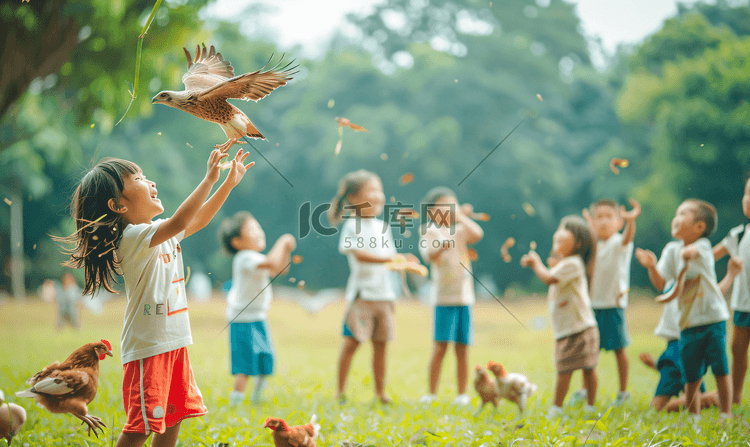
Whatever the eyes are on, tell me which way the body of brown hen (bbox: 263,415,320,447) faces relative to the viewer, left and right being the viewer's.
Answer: facing to the left of the viewer

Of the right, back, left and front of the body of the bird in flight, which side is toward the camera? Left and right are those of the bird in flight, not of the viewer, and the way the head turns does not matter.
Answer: left

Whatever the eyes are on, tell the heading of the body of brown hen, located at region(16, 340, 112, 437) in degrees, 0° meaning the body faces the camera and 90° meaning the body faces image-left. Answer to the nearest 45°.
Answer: approximately 270°

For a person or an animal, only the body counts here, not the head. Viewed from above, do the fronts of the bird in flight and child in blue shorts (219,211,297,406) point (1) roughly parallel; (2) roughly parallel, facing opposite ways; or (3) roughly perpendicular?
roughly parallel, facing opposite ways

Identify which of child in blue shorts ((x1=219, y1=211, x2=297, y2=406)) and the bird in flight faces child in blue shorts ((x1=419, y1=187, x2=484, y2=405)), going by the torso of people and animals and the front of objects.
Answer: child in blue shorts ((x1=219, y1=211, x2=297, y2=406))

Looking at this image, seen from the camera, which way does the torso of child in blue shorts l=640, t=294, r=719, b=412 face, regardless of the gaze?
to the viewer's left

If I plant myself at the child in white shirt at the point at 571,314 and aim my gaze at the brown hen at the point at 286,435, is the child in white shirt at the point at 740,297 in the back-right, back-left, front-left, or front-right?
back-left

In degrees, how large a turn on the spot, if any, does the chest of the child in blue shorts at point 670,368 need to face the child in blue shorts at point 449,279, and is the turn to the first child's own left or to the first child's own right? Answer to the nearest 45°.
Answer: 0° — they already face them

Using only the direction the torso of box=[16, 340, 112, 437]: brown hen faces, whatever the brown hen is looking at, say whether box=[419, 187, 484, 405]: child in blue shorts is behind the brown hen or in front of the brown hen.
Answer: in front

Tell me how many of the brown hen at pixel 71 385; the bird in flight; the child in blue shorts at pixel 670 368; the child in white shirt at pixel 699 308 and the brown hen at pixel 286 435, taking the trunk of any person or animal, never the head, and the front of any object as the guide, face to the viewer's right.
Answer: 1

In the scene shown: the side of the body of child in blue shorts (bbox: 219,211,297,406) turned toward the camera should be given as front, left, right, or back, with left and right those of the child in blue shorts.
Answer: right

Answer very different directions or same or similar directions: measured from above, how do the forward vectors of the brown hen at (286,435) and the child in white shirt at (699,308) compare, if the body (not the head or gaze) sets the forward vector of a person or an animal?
same or similar directions

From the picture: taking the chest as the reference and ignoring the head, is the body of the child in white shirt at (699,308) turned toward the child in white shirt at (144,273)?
yes

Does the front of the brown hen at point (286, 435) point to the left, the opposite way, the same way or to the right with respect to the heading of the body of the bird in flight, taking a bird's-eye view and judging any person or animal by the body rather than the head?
the same way

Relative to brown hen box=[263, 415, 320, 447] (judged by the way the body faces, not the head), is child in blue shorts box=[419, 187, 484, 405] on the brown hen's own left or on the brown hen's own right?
on the brown hen's own right

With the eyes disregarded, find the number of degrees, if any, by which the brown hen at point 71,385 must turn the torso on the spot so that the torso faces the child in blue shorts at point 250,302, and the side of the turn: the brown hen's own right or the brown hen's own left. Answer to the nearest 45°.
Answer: approximately 45° to the brown hen's own left

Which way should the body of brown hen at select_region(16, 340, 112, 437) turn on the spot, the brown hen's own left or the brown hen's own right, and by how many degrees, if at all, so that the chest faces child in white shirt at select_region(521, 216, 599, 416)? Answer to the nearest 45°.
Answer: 0° — it already faces them
